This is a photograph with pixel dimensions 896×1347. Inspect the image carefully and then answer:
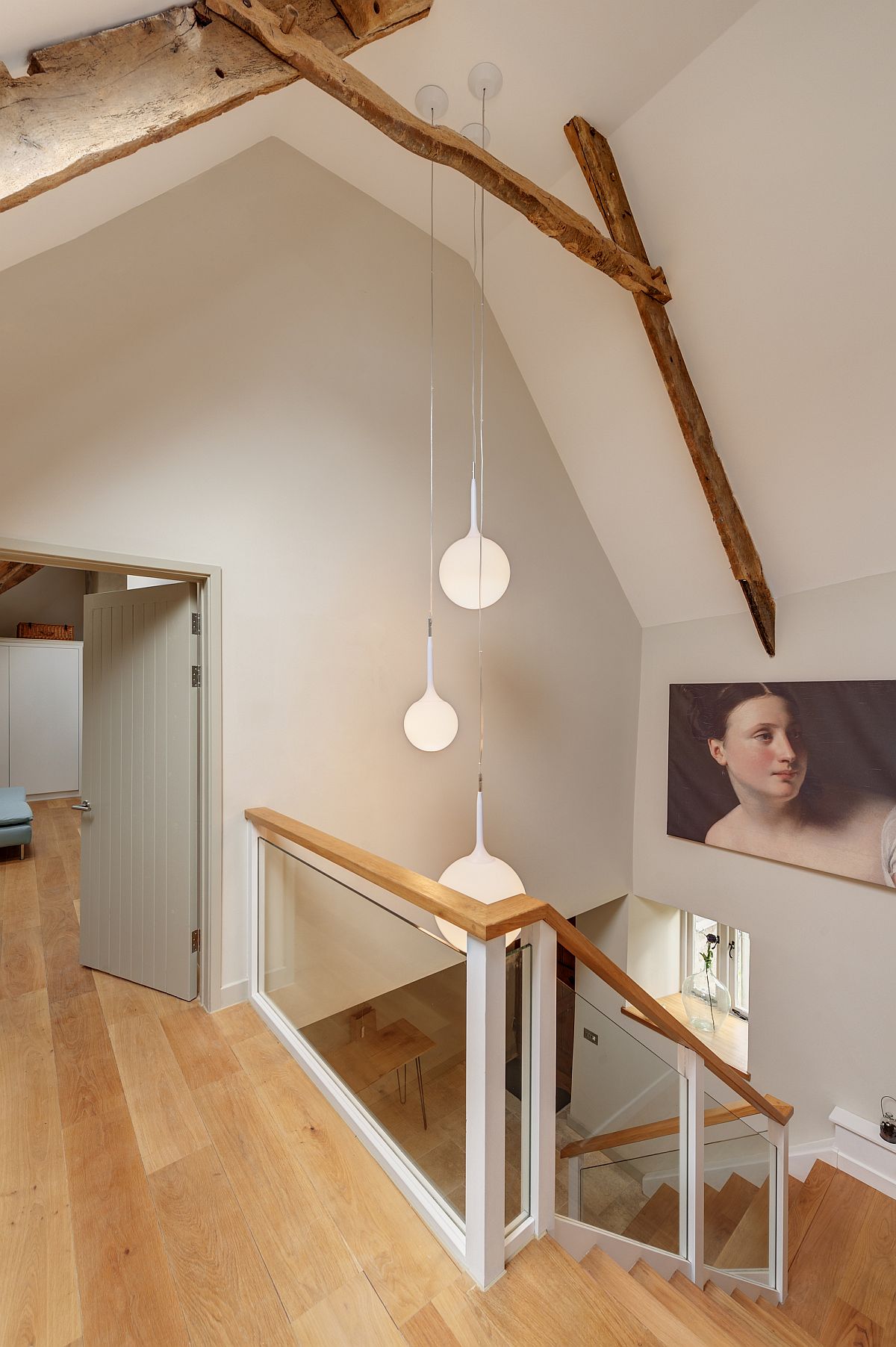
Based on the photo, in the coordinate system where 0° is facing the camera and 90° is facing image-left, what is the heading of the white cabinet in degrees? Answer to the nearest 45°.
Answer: approximately 0°

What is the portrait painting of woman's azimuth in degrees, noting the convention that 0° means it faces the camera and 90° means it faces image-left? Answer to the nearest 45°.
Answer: approximately 45°

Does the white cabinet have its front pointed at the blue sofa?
yes

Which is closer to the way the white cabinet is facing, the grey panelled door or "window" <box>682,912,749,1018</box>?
the grey panelled door

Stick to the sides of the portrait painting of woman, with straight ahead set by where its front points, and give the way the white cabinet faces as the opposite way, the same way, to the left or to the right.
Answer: to the left
